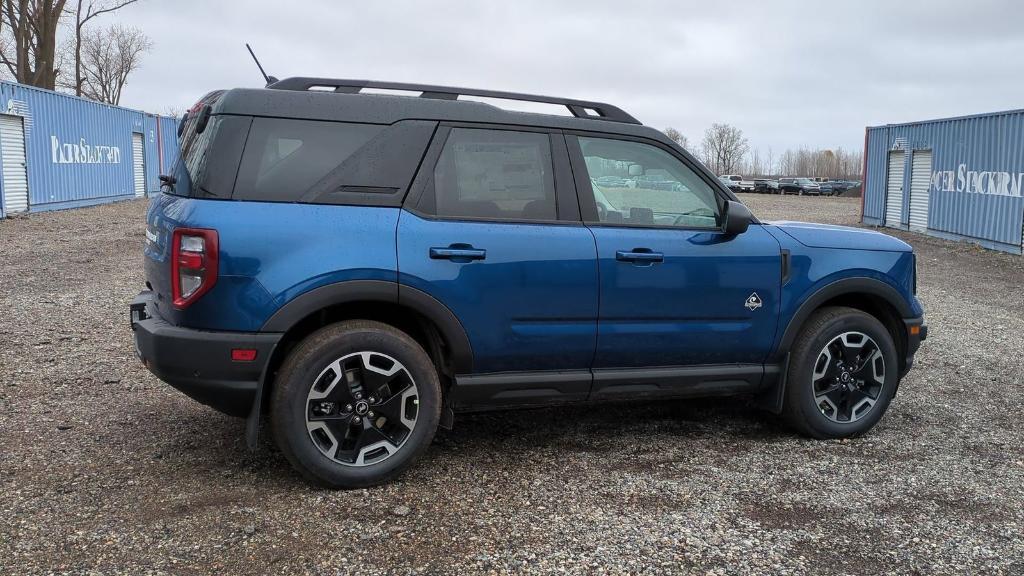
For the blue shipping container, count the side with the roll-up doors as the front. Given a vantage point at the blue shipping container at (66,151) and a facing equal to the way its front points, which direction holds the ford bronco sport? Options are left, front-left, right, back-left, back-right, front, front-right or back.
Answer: front-right

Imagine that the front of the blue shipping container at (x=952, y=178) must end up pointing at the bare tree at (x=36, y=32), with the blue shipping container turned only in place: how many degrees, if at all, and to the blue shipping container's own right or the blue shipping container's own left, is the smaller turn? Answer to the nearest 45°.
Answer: approximately 45° to the blue shipping container's own right

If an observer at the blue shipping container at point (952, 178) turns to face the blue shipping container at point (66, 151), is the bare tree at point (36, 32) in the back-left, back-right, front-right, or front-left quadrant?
front-right

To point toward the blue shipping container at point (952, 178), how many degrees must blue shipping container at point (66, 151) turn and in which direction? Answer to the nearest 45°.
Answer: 0° — it already faces it

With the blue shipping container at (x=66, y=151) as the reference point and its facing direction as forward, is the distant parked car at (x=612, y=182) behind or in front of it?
in front

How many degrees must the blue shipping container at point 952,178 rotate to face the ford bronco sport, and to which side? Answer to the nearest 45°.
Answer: approximately 45° to its left

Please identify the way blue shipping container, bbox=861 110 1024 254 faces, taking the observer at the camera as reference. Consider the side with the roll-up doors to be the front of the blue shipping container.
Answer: facing the viewer and to the left of the viewer

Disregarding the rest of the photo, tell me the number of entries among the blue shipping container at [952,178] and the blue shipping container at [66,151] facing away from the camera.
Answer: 0

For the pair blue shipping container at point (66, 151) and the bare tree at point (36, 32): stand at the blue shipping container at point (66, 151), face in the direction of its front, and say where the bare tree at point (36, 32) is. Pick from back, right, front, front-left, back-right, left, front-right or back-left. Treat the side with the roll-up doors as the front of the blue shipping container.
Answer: back-left

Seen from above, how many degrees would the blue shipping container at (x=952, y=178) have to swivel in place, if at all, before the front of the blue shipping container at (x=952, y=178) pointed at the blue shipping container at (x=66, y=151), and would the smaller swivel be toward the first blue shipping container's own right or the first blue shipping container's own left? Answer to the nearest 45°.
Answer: approximately 45° to the first blue shipping container's own right

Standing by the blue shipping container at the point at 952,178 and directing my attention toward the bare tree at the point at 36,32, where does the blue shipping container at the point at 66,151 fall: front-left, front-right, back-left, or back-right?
front-left

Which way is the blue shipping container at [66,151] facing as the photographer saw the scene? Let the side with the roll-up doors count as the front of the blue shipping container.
facing the viewer and to the right of the viewer
